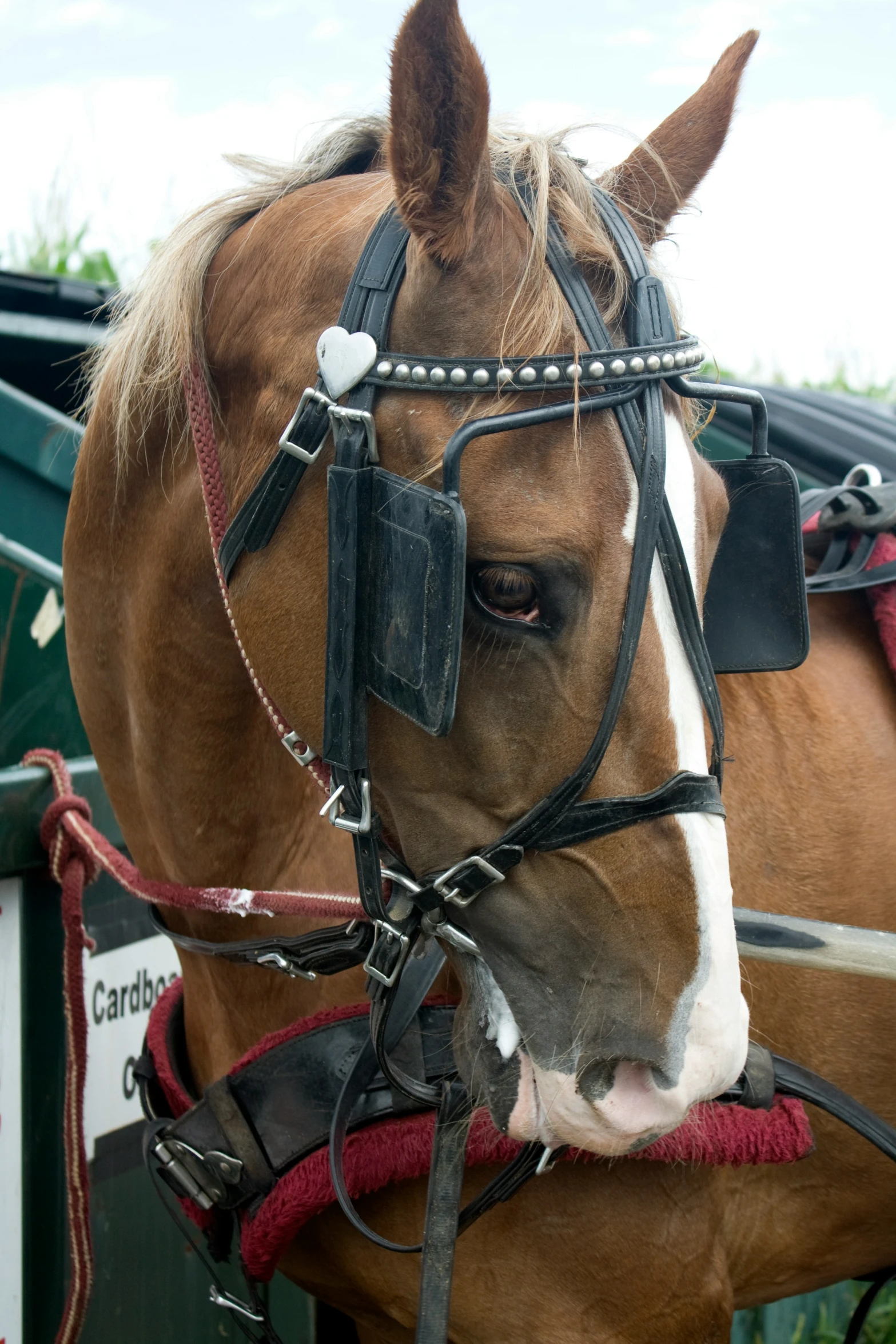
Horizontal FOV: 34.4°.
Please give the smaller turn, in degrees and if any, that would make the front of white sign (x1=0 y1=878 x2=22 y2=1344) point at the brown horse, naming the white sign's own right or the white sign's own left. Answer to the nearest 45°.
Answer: approximately 45° to the white sign's own left

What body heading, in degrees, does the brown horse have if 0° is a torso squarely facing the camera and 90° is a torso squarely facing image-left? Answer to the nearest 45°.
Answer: approximately 45°

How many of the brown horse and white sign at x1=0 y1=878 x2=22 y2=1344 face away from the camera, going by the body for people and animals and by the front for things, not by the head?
0

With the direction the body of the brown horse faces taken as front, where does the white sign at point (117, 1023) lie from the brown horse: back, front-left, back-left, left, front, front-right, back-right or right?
right

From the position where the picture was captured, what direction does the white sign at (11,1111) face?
facing the viewer
